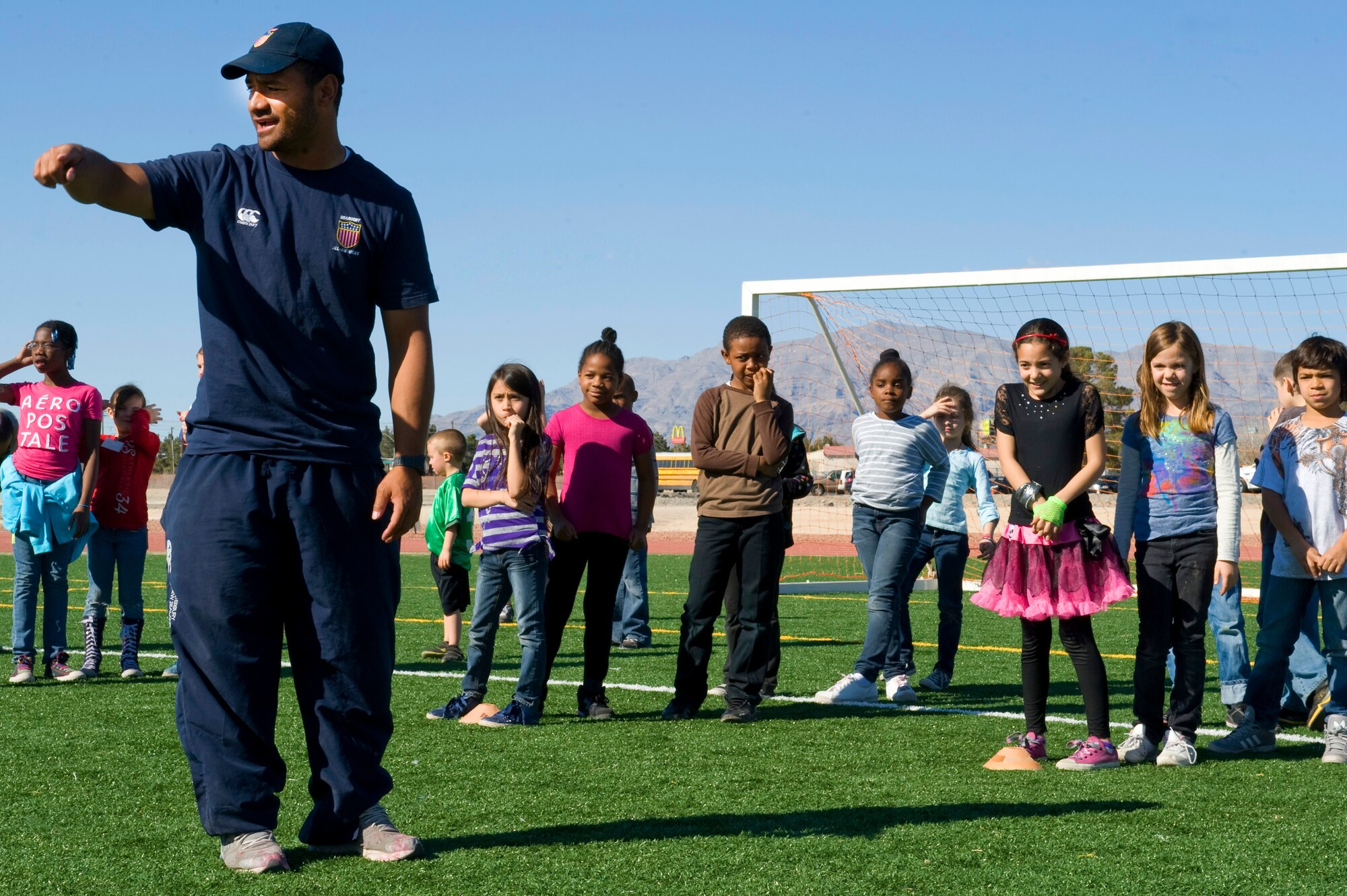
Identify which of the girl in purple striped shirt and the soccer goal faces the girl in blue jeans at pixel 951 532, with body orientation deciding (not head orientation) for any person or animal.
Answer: the soccer goal

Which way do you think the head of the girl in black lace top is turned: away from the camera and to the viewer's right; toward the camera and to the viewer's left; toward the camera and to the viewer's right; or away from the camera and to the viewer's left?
toward the camera and to the viewer's left

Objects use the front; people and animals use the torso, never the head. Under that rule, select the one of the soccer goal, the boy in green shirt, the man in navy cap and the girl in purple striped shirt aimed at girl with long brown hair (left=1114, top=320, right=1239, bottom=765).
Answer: the soccer goal

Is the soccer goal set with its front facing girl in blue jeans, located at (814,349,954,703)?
yes

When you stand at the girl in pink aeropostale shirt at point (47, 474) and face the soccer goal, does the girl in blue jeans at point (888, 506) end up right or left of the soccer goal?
right

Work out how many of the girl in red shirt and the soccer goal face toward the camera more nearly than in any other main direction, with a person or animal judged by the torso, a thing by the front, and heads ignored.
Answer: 2

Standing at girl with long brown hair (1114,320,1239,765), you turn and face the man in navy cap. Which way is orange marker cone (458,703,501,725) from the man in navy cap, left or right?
right

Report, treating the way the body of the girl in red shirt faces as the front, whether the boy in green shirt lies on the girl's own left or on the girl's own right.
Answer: on the girl's own left

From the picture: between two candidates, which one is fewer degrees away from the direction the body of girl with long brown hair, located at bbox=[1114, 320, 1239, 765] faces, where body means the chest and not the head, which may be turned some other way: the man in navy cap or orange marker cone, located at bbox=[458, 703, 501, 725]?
the man in navy cap

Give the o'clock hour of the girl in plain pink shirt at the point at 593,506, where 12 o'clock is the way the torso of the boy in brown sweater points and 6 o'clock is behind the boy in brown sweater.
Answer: The girl in plain pink shirt is roughly at 3 o'clock from the boy in brown sweater.

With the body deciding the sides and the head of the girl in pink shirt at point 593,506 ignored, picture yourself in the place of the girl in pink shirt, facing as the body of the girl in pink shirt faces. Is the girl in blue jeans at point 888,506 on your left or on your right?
on your left
